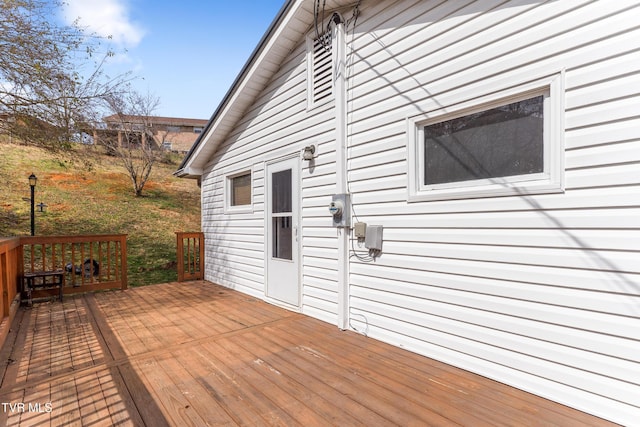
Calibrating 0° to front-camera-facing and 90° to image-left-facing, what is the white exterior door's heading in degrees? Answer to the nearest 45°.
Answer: approximately 45°

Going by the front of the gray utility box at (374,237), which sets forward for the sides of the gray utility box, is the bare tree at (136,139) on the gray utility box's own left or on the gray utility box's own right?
on the gray utility box's own right

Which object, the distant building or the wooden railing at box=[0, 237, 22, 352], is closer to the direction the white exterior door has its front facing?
the wooden railing

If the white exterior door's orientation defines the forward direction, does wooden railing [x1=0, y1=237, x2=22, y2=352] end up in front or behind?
in front

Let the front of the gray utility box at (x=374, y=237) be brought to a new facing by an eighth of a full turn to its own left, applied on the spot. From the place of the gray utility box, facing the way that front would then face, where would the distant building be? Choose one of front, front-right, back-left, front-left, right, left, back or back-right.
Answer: back-right

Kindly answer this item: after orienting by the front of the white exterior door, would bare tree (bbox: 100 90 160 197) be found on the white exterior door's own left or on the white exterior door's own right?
on the white exterior door's own right

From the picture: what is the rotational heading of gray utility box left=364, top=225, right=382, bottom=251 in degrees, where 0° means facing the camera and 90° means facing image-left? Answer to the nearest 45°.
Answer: approximately 45°

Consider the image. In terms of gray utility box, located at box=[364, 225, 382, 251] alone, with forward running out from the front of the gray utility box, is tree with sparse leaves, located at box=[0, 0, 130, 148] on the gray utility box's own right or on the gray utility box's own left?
on the gray utility box's own right

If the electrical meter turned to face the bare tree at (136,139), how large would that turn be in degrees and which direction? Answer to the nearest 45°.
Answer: approximately 90° to its right

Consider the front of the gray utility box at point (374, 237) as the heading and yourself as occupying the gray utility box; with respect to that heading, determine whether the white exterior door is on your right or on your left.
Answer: on your right
